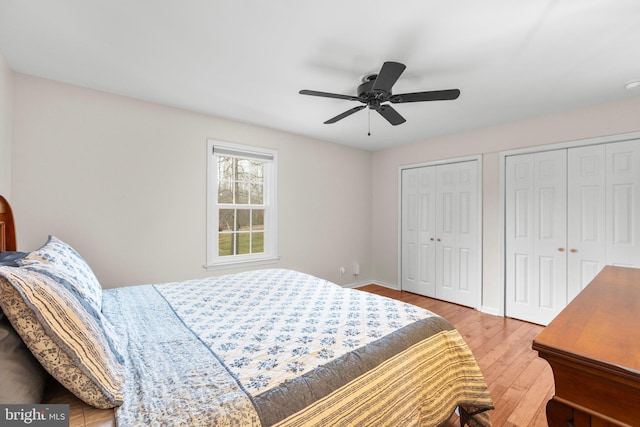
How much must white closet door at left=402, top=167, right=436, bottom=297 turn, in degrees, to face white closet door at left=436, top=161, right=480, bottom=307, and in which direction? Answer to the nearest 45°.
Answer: approximately 90° to its left

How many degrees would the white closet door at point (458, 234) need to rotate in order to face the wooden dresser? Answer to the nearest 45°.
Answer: approximately 45° to its left

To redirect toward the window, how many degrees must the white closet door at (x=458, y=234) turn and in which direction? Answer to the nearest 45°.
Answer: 0° — it already faces it

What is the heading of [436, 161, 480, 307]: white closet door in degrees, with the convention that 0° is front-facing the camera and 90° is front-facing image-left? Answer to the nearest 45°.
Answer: approximately 45°

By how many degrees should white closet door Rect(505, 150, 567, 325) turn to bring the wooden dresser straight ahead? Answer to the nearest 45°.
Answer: approximately 45° to its left

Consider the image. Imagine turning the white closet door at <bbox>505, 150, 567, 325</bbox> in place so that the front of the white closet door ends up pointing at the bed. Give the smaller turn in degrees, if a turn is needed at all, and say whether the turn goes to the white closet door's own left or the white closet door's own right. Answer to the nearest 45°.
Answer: approximately 45° to the white closet door's own left

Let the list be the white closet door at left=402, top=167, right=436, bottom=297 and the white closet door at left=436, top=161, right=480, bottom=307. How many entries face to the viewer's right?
0

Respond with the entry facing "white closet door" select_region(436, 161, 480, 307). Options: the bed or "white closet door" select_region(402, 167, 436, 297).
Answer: the bed

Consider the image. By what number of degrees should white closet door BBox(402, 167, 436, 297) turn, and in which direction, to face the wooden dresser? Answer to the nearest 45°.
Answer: approximately 45° to its left

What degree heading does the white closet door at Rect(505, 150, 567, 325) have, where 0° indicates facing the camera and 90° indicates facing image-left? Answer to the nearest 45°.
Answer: approximately 45°

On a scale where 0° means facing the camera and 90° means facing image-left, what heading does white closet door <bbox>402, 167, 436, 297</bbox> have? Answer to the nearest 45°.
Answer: approximately 45°

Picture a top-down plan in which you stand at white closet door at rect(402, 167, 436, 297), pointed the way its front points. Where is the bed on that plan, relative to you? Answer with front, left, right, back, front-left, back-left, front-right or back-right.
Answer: front-left
